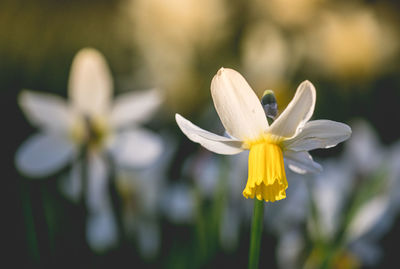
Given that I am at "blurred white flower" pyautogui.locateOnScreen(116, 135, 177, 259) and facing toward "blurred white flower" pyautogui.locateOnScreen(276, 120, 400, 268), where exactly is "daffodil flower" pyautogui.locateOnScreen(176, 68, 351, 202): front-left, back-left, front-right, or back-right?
front-right

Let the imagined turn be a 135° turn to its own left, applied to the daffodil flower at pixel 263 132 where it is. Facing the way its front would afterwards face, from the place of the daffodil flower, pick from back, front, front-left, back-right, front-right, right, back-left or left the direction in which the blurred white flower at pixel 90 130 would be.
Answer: left

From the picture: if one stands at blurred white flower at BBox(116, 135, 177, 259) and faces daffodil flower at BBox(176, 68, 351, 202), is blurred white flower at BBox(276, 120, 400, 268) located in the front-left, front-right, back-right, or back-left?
front-left

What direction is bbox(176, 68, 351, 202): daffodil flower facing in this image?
toward the camera
